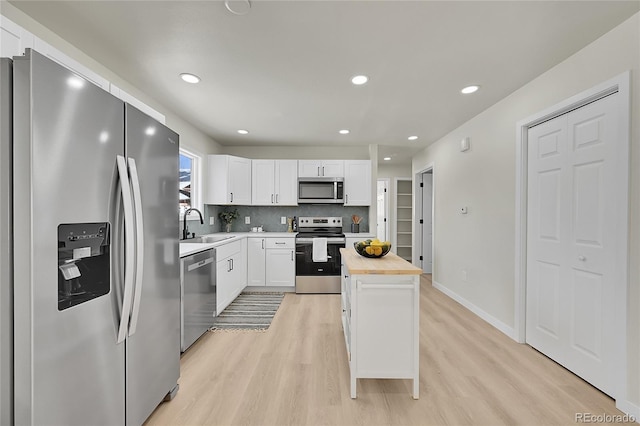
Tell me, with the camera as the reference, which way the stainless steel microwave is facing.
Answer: facing the viewer

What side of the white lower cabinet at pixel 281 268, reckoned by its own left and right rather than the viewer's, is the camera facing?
front

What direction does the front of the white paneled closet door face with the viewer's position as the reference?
facing the viewer and to the left of the viewer

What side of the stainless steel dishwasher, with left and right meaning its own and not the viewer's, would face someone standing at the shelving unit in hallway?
left

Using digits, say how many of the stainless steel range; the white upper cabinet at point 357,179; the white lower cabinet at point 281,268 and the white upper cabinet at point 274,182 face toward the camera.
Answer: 4

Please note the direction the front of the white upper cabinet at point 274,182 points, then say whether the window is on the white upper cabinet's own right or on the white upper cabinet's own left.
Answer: on the white upper cabinet's own right

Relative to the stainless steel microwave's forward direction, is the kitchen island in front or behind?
in front

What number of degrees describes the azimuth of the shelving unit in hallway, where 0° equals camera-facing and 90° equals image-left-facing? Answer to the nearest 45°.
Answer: approximately 45°

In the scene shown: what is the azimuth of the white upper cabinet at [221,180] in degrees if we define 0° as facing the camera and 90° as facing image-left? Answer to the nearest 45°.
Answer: approximately 315°

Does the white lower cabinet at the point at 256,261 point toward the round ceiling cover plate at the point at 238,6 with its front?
yes

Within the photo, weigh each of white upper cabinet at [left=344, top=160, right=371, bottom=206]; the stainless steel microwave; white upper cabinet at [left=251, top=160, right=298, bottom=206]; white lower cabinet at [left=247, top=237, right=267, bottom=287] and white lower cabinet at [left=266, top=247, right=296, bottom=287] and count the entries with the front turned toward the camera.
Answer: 5

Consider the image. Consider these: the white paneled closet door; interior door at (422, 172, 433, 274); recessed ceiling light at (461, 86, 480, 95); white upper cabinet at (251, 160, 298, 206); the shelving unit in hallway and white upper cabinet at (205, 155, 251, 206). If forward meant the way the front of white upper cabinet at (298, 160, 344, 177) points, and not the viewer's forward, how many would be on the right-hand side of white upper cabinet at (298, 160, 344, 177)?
2

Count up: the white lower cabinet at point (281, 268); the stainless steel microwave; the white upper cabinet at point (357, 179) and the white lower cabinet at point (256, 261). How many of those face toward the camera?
4

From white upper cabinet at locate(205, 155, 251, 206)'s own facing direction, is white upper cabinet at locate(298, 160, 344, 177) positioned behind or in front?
in front

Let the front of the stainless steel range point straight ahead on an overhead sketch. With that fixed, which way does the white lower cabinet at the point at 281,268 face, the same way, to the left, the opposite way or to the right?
the same way

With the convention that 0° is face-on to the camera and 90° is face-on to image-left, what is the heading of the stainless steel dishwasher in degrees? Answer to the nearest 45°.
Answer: approximately 315°
